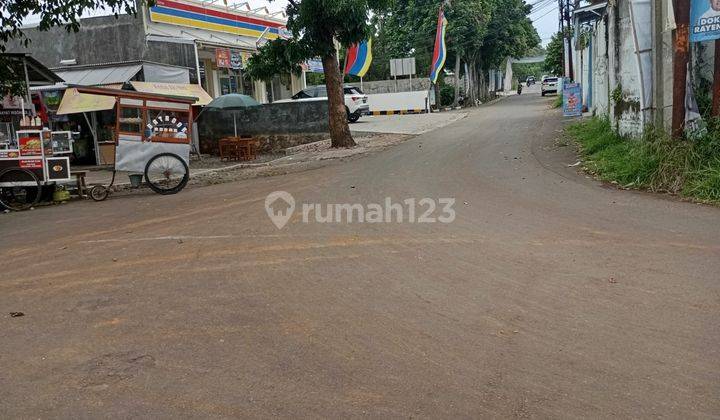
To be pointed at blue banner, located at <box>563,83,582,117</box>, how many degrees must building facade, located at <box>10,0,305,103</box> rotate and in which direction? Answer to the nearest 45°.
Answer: approximately 45° to its left

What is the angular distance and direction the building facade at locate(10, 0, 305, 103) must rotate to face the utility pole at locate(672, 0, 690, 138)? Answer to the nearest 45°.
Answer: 0° — it already faces it

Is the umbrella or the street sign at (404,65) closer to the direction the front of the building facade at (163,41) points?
the umbrella

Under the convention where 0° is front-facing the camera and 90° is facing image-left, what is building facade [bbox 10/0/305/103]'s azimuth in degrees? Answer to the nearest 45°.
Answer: approximately 315°

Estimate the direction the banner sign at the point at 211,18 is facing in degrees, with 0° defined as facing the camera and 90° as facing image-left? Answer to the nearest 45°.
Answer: approximately 315°
